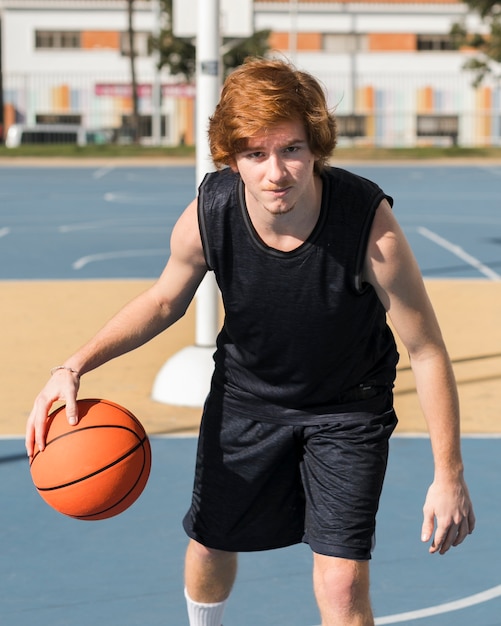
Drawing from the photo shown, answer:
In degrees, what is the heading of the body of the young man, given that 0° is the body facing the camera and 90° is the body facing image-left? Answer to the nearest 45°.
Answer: approximately 0°
